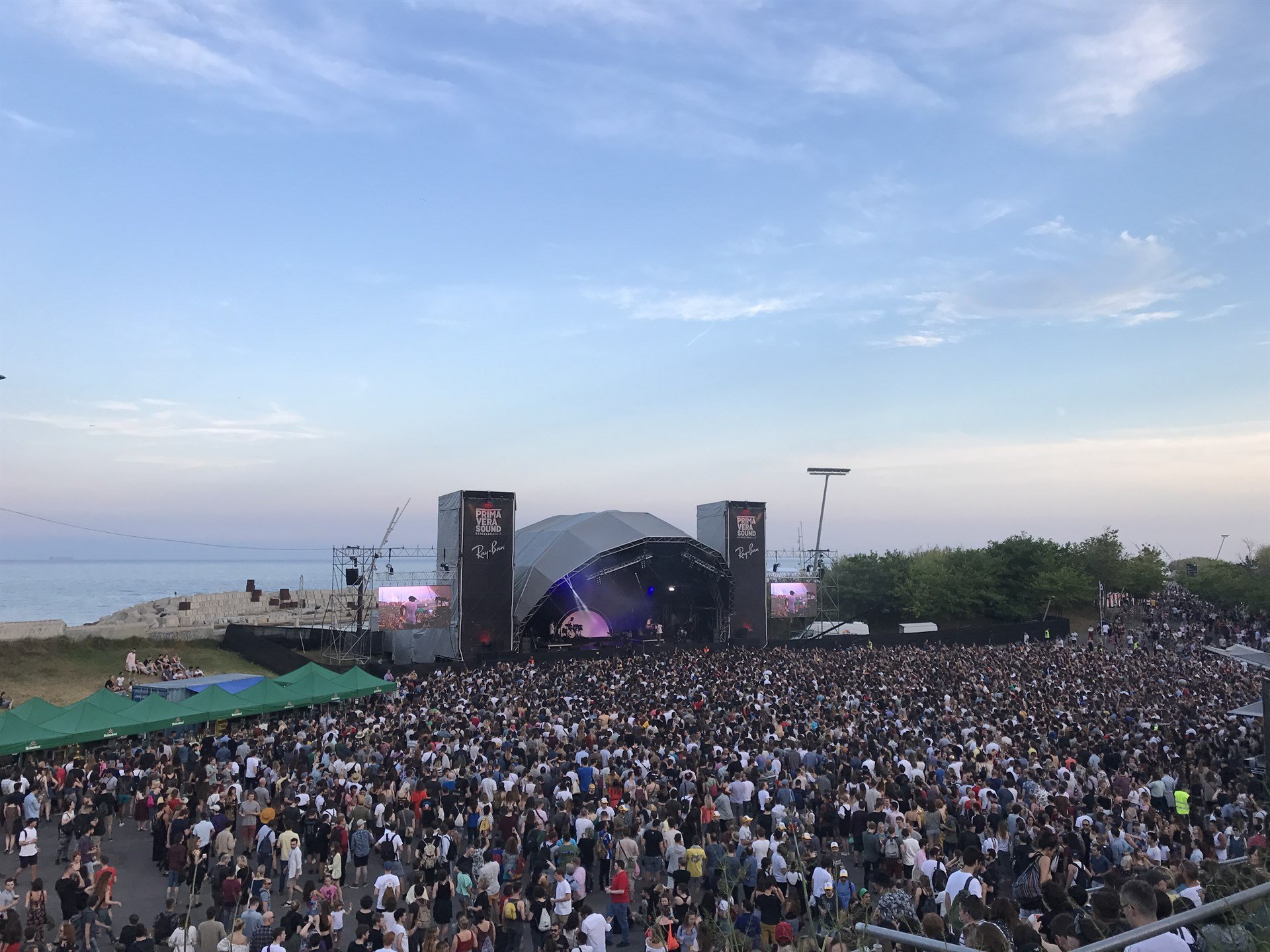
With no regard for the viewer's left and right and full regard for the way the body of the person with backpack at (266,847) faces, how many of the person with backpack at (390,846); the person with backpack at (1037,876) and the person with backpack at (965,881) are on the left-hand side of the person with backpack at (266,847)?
0

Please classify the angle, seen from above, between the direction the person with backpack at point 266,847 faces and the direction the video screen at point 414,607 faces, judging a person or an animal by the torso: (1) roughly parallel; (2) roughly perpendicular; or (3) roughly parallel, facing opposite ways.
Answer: roughly parallel, facing opposite ways

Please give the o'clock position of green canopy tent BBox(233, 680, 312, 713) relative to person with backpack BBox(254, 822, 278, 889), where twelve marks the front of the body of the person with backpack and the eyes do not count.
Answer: The green canopy tent is roughly at 12 o'clock from the person with backpack.

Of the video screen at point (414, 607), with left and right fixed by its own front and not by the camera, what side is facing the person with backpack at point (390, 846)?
front

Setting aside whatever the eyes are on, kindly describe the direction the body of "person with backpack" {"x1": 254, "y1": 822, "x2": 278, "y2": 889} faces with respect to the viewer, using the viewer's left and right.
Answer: facing away from the viewer

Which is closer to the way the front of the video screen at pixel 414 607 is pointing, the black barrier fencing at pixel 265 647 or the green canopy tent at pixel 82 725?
the green canopy tent

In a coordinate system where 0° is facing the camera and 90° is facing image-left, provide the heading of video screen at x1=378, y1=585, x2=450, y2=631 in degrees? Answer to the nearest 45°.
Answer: approximately 0°

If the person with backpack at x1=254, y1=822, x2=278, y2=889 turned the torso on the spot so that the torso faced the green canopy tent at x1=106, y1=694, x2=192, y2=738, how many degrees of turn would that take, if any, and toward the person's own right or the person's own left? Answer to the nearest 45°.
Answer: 0° — they already face it

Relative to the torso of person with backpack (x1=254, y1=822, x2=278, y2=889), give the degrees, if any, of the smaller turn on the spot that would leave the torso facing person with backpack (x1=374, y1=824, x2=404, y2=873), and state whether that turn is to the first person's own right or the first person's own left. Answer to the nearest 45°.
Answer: approximately 135° to the first person's own right

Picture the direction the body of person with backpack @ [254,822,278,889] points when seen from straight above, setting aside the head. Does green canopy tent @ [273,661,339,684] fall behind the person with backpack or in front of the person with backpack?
in front

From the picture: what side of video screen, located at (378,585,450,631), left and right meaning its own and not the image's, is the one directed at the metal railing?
front

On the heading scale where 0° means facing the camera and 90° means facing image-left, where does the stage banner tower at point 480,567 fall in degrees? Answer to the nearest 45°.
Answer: approximately 315°
